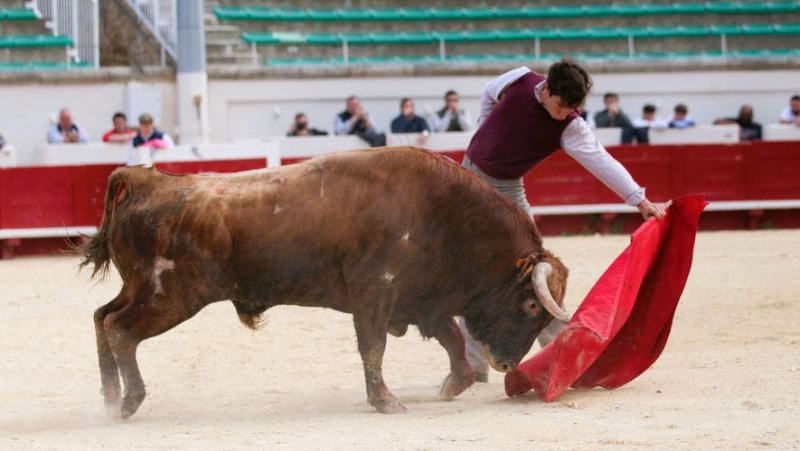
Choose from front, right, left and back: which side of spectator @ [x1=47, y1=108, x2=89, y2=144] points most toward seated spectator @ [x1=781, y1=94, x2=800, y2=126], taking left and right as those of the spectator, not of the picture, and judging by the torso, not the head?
left

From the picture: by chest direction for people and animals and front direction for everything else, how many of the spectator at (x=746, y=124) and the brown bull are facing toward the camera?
1

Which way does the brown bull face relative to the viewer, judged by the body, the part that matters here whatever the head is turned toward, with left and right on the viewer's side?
facing to the right of the viewer

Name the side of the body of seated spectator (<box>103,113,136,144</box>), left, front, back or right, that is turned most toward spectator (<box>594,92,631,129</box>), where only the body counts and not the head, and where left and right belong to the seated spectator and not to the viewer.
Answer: left

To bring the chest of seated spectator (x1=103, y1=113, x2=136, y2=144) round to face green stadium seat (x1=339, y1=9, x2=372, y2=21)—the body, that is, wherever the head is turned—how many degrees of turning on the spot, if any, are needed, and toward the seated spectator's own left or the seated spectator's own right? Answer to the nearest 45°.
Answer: approximately 135° to the seated spectator's own left

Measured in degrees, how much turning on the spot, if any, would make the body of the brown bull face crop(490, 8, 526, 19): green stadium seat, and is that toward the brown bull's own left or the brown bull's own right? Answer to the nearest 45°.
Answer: approximately 90° to the brown bull's own left

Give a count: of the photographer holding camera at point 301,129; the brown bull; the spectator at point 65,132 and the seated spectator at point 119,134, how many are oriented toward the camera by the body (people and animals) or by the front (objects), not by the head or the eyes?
3

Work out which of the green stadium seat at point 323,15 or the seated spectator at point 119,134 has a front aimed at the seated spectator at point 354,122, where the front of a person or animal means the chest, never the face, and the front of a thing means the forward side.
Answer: the green stadium seat

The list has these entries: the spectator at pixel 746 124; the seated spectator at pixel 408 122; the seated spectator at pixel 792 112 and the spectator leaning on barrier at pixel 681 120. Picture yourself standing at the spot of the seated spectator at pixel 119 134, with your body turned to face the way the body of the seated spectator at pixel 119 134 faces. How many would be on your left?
4
